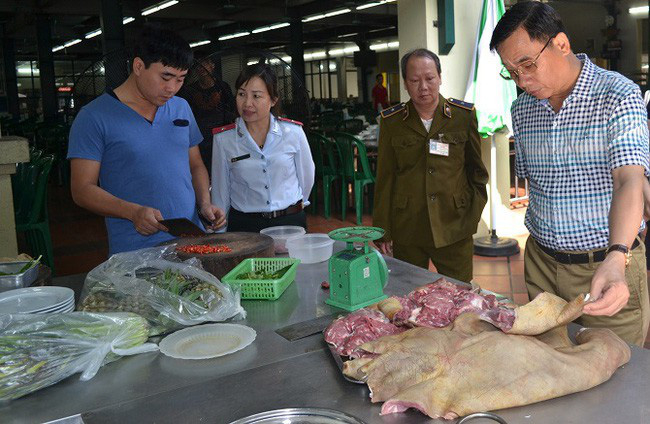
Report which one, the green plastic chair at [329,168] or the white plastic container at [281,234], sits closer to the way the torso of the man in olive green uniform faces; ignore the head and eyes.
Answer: the white plastic container

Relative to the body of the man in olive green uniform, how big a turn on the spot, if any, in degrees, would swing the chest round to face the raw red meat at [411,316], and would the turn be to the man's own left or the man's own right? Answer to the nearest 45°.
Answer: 0° — they already face it

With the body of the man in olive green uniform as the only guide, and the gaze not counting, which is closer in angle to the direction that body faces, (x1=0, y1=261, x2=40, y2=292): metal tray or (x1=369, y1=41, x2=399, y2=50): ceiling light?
the metal tray

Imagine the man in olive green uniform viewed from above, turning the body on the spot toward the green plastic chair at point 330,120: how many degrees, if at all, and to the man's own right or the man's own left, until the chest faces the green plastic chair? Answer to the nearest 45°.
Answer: approximately 180°

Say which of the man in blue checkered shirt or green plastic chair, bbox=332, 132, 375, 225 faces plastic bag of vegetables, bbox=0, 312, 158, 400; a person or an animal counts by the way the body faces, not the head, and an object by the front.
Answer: the man in blue checkered shirt

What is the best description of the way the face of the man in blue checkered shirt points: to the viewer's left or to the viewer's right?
to the viewer's left
